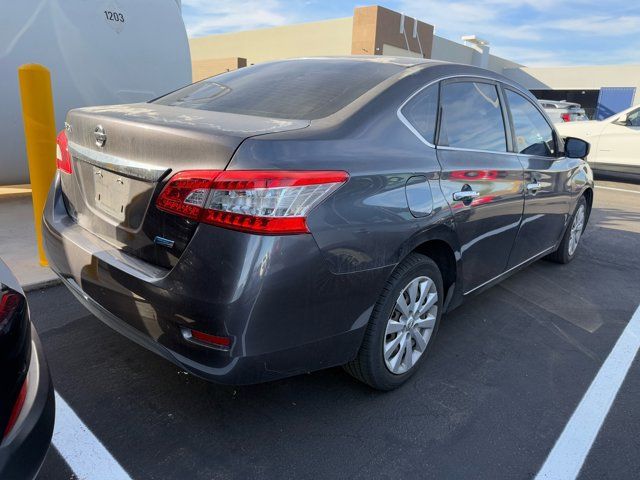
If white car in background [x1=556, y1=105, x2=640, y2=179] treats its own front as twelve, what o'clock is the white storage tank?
The white storage tank is roughly at 10 o'clock from the white car in background.

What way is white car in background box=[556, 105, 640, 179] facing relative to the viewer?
to the viewer's left

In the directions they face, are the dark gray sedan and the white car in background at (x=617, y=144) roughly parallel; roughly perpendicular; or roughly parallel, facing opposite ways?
roughly perpendicular

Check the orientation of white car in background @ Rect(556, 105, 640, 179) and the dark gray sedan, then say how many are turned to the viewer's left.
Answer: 1

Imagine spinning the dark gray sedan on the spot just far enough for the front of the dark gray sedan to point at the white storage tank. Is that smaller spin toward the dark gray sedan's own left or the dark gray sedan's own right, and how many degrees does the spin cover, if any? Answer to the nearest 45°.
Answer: approximately 90° to the dark gray sedan's own left

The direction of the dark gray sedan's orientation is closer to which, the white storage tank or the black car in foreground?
the white storage tank

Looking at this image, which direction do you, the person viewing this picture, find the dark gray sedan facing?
facing away from the viewer and to the right of the viewer

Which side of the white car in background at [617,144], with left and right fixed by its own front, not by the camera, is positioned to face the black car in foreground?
left

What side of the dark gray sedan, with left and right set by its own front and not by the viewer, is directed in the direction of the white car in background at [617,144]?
front

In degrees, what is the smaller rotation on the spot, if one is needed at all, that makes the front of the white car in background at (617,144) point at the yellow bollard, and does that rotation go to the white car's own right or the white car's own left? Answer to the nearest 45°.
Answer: approximately 90° to the white car's own left

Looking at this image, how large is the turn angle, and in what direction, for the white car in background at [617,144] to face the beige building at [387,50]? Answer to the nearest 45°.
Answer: approximately 45° to its right
